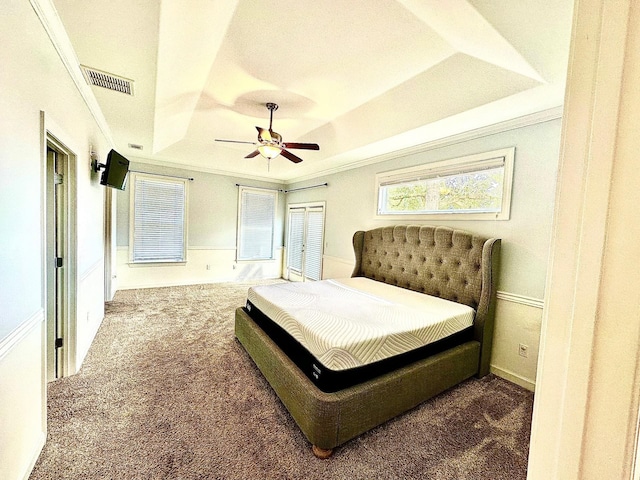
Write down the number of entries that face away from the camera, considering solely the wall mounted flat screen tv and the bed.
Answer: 0

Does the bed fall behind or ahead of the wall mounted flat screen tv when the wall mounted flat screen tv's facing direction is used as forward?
ahead

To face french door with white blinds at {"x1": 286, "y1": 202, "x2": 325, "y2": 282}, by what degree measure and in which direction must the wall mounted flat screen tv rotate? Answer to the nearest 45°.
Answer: approximately 45° to its left

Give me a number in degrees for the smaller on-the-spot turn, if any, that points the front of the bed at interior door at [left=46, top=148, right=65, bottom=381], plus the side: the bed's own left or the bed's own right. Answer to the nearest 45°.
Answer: approximately 45° to the bed's own right

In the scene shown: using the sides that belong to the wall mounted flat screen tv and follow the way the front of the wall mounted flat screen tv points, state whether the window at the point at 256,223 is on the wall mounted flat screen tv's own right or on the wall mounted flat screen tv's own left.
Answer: on the wall mounted flat screen tv's own left

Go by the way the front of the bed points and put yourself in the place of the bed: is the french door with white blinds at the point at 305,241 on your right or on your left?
on your right

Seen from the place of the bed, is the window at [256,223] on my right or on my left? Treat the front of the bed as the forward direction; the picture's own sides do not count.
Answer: on my right

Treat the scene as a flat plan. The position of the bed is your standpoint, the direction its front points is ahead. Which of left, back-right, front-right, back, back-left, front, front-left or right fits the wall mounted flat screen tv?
front-right

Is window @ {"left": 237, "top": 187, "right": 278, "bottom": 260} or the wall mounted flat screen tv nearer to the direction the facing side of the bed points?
the wall mounted flat screen tv
